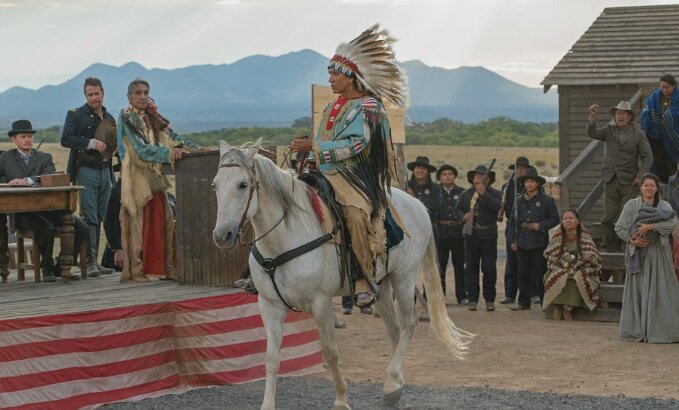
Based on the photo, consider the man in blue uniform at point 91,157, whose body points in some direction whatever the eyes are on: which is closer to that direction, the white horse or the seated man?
the white horse

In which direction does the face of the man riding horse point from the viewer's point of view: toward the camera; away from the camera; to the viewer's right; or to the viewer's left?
to the viewer's left

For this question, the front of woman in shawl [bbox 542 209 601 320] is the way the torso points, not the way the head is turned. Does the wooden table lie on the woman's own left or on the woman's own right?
on the woman's own right

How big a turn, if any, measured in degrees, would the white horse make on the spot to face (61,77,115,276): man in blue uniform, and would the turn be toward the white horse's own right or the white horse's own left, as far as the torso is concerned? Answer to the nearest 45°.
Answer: approximately 90° to the white horse's own right

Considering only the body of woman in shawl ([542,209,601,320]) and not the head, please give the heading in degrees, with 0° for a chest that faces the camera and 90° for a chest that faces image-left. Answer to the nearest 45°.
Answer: approximately 0°

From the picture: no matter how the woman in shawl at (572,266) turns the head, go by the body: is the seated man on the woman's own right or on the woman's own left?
on the woman's own right

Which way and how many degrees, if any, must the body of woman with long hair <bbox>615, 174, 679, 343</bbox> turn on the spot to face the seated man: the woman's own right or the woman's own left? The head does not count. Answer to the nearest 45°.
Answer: approximately 45° to the woman's own right

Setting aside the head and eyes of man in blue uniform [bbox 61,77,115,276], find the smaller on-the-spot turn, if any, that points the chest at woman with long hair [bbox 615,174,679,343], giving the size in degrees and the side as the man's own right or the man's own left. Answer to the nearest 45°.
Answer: approximately 45° to the man's own left

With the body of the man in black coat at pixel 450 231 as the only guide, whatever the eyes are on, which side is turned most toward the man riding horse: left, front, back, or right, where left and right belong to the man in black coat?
front

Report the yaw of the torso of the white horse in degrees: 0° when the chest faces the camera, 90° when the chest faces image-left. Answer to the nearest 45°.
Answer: approximately 45°

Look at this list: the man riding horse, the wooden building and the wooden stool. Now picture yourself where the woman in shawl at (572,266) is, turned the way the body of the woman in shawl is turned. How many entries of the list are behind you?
1
